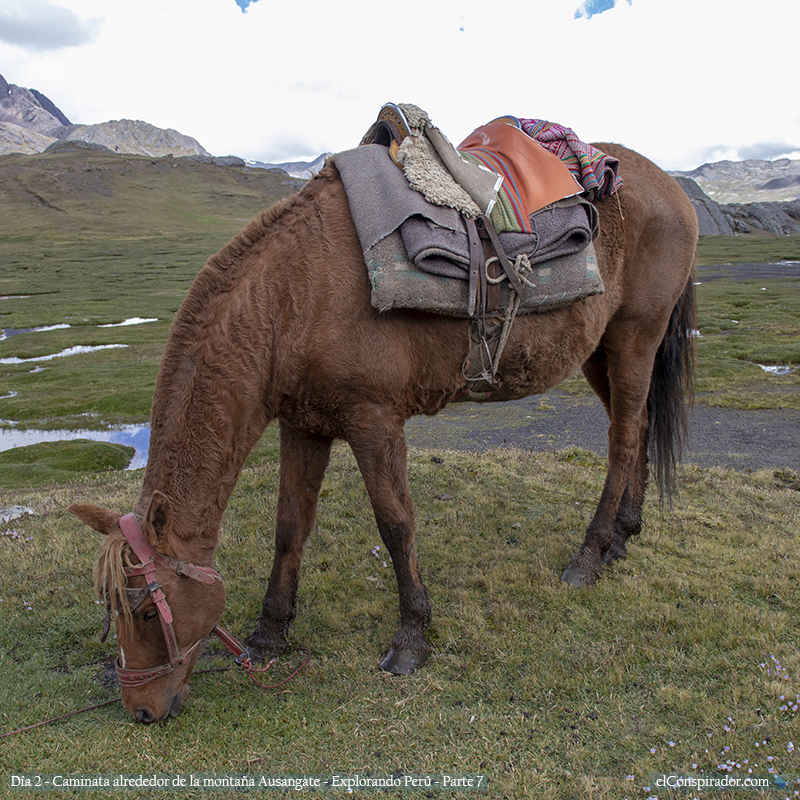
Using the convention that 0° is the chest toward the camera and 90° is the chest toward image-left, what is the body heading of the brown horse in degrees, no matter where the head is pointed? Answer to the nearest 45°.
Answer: approximately 45°
